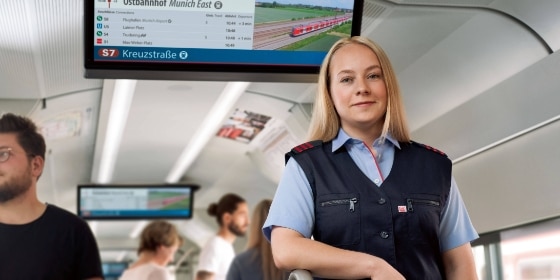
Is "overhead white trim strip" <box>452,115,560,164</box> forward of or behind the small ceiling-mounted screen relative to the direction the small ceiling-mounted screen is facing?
forward

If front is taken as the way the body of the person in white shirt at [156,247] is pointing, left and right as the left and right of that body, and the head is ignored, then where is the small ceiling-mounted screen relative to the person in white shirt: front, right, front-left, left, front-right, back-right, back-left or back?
front-left

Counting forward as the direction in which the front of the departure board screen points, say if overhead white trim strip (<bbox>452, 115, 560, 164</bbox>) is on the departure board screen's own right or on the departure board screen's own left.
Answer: on the departure board screen's own left

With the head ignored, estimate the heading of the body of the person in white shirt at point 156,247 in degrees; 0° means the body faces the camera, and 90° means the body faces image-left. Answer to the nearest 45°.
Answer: approximately 225°

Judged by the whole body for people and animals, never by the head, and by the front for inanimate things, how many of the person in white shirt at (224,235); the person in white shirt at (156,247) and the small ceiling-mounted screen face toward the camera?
1

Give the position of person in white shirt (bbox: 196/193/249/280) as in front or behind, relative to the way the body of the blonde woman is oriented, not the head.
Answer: behind

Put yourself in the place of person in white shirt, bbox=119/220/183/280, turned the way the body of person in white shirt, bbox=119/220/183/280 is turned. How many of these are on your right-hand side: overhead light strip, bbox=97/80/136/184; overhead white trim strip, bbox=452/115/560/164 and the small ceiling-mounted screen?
1
